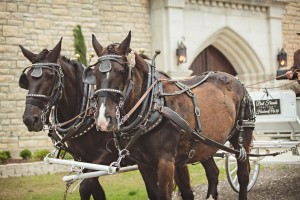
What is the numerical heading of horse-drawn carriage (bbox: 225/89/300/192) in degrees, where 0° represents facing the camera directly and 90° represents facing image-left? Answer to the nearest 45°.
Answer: approximately 45°

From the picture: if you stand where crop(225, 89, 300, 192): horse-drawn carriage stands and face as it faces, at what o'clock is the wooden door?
The wooden door is roughly at 4 o'clock from the horse-drawn carriage.

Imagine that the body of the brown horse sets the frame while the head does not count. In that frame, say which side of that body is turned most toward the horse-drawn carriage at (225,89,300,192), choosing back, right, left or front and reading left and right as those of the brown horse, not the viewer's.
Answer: back

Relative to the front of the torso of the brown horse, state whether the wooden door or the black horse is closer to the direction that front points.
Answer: the black horse

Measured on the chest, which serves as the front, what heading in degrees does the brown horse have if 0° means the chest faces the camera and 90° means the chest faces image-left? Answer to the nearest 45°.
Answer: approximately 45°

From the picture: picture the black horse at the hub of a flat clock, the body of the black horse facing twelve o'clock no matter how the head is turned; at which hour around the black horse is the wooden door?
The wooden door is roughly at 5 o'clock from the black horse.

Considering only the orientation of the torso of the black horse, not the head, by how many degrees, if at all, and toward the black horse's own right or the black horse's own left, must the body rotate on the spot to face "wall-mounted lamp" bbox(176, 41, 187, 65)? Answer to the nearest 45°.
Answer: approximately 135° to the black horse's own right
